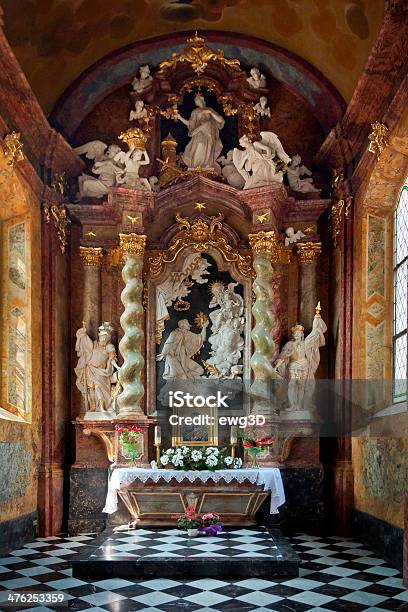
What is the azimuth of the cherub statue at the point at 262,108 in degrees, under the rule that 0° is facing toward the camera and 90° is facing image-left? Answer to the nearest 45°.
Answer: approximately 0°

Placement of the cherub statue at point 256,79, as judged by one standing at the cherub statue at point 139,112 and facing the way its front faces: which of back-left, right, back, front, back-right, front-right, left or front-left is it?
left

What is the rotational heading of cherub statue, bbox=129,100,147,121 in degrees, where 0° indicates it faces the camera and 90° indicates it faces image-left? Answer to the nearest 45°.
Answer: approximately 0°

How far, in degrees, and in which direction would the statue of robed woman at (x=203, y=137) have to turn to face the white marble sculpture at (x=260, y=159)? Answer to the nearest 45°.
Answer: approximately 45° to its left
